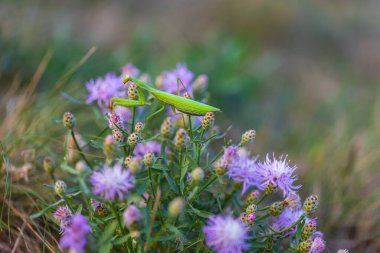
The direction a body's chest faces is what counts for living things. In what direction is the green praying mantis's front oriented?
to the viewer's left
